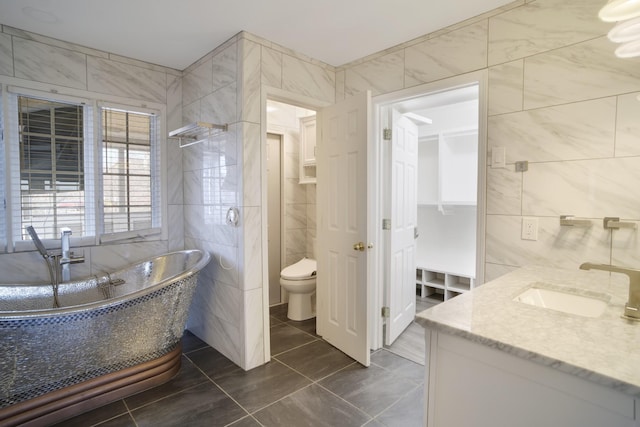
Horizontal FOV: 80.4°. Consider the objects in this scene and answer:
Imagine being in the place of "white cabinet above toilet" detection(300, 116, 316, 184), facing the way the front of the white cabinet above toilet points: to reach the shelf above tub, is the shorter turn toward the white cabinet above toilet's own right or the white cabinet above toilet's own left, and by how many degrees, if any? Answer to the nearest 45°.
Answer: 0° — it already faces it

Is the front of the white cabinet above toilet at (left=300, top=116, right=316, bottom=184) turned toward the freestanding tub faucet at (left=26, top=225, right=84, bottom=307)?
yes

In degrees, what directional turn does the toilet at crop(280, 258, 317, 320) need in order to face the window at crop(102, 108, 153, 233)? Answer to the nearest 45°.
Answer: approximately 45° to its right

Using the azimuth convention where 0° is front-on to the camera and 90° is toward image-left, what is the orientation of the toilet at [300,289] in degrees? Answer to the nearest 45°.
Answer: approximately 45°

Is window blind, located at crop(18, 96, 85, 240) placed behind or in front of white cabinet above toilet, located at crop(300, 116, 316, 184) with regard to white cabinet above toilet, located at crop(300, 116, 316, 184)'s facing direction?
in front

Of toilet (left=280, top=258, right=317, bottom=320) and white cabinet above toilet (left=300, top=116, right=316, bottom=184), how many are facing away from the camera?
0

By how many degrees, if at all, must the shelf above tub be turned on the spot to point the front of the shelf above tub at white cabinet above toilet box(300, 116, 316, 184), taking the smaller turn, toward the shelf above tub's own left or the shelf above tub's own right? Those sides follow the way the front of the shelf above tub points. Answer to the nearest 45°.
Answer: approximately 180°
